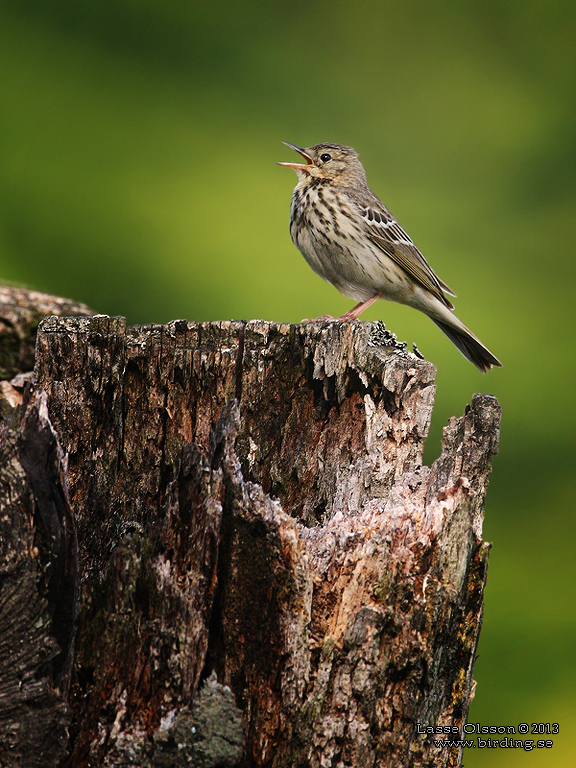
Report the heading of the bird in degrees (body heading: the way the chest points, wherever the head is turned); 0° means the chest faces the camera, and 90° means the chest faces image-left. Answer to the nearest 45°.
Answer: approximately 90°
